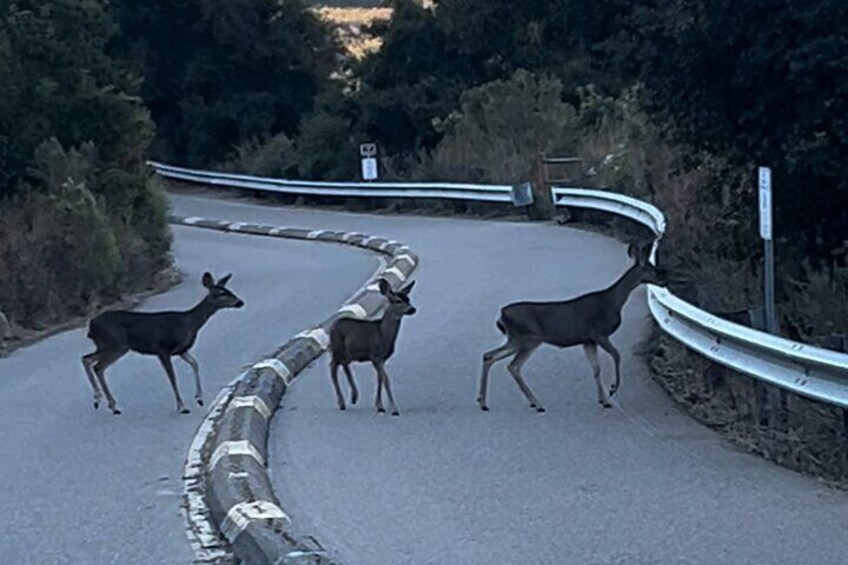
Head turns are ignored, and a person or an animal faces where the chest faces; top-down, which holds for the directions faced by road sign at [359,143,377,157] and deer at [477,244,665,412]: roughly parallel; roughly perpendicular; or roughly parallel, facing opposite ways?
roughly perpendicular

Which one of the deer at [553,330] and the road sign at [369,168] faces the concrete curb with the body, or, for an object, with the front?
the road sign

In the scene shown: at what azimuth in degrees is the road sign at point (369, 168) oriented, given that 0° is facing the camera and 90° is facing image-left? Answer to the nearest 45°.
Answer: approximately 0°

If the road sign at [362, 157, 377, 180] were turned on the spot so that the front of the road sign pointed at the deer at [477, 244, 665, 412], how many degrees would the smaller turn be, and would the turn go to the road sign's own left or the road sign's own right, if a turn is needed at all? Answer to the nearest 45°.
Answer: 0° — it already faces it

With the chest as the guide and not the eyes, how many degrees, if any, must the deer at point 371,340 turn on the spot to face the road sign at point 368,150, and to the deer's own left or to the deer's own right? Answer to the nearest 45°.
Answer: approximately 135° to the deer's own left

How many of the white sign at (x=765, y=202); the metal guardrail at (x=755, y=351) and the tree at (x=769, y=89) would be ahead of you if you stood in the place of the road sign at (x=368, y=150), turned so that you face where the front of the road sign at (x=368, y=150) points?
3

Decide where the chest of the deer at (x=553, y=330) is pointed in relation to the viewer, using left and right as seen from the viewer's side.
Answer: facing to the right of the viewer

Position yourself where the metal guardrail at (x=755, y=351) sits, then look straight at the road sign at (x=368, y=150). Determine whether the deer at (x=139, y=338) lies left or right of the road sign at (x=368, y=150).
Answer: left

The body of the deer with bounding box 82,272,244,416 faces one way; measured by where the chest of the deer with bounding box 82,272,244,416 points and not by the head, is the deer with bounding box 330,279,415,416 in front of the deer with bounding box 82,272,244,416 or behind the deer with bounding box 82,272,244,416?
in front

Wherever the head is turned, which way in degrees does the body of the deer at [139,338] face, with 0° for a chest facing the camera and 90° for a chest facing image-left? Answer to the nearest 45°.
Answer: approximately 270°
